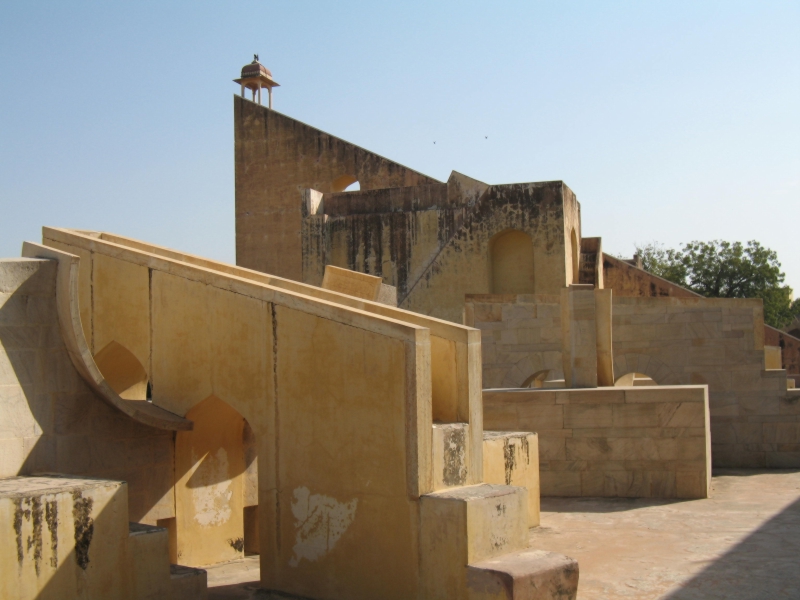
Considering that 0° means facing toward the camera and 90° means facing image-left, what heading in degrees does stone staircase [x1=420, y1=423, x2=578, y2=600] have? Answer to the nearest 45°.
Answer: approximately 315°

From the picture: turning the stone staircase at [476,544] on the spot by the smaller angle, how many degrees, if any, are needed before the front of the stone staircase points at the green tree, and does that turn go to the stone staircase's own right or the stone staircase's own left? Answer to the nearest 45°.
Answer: approximately 135° to the stone staircase's own left

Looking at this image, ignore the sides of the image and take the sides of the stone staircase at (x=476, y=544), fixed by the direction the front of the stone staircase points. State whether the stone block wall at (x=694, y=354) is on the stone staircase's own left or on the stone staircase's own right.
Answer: on the stone staircase's own left

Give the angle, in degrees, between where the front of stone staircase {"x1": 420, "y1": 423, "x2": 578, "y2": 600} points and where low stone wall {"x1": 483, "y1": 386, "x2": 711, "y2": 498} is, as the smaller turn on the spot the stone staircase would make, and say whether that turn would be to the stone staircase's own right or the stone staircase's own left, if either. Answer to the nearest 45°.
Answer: approximately 135° to the stone staircase's own left

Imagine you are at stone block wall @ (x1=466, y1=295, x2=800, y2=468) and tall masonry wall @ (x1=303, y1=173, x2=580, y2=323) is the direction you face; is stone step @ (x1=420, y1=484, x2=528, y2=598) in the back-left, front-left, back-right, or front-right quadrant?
back-left

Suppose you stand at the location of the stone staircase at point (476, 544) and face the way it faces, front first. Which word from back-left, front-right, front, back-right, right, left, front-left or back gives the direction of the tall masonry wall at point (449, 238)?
back-left
